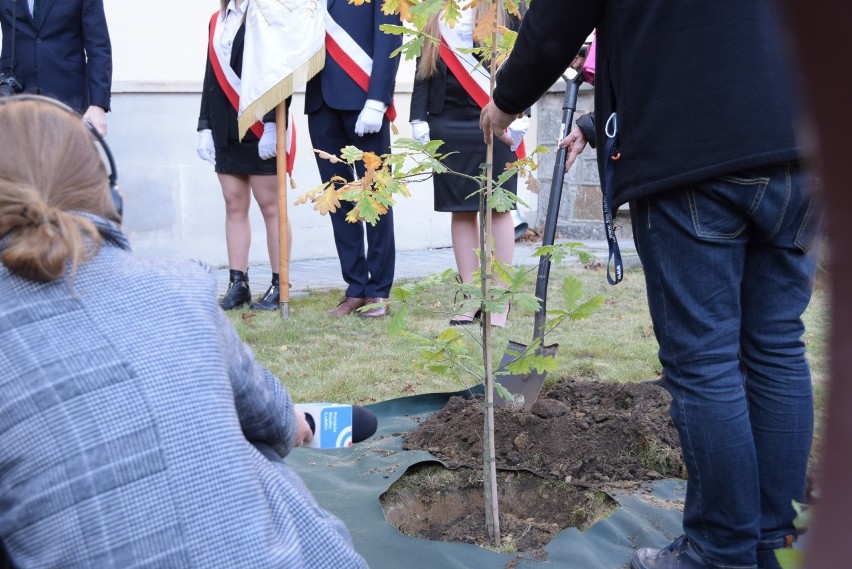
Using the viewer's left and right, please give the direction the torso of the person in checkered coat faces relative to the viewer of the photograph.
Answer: facing away from the viewer and to the right of the viewer

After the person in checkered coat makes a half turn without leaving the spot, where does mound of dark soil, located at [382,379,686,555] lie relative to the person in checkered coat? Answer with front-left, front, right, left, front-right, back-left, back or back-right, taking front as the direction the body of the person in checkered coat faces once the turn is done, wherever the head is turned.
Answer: back
